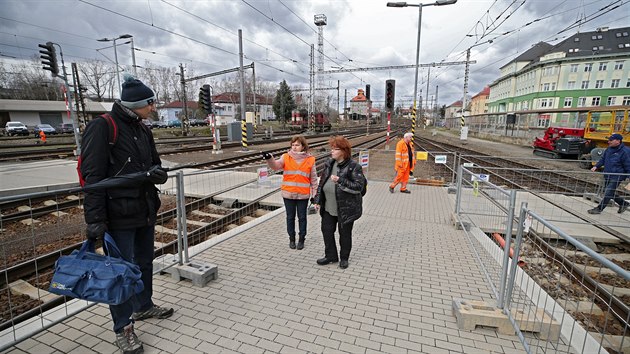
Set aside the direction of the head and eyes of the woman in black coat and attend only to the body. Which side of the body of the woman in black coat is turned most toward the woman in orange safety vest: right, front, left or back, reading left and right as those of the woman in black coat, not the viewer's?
right

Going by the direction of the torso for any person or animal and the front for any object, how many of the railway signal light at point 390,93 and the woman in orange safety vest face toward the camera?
2

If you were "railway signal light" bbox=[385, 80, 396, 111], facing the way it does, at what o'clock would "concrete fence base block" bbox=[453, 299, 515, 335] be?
The concrete fence base block is roughly at 12 o'clock from the railway signal light.

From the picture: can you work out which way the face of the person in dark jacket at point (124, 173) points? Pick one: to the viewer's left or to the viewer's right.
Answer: to the viewer's right

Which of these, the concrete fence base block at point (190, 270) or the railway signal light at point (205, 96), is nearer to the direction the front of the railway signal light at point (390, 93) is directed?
the concrete fence base block

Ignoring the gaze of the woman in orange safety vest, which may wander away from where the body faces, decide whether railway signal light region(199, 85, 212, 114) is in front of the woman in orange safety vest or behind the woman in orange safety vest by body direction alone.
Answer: behind

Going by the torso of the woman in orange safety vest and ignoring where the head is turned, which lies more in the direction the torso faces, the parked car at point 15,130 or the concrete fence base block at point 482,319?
the concrete fence base block

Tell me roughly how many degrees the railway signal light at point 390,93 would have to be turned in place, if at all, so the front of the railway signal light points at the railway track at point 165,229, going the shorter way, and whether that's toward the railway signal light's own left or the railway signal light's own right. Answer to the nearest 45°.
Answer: approximately 45° to the railway signal light's own right

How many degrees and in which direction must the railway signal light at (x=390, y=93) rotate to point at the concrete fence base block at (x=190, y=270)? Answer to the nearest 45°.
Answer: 0° — it already faces it

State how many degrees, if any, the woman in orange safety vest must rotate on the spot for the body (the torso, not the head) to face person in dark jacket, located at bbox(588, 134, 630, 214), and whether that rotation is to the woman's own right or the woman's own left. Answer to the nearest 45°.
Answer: approximately 90° to the woman's own left

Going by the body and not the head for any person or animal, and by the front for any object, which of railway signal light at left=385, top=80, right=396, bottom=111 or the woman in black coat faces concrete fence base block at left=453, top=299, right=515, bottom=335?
the railway signal light

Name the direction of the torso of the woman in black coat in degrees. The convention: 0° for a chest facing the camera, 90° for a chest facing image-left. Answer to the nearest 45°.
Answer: approximately 45°

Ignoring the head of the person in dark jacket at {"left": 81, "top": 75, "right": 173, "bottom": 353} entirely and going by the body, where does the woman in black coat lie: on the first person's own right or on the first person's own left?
on the first person's own left
